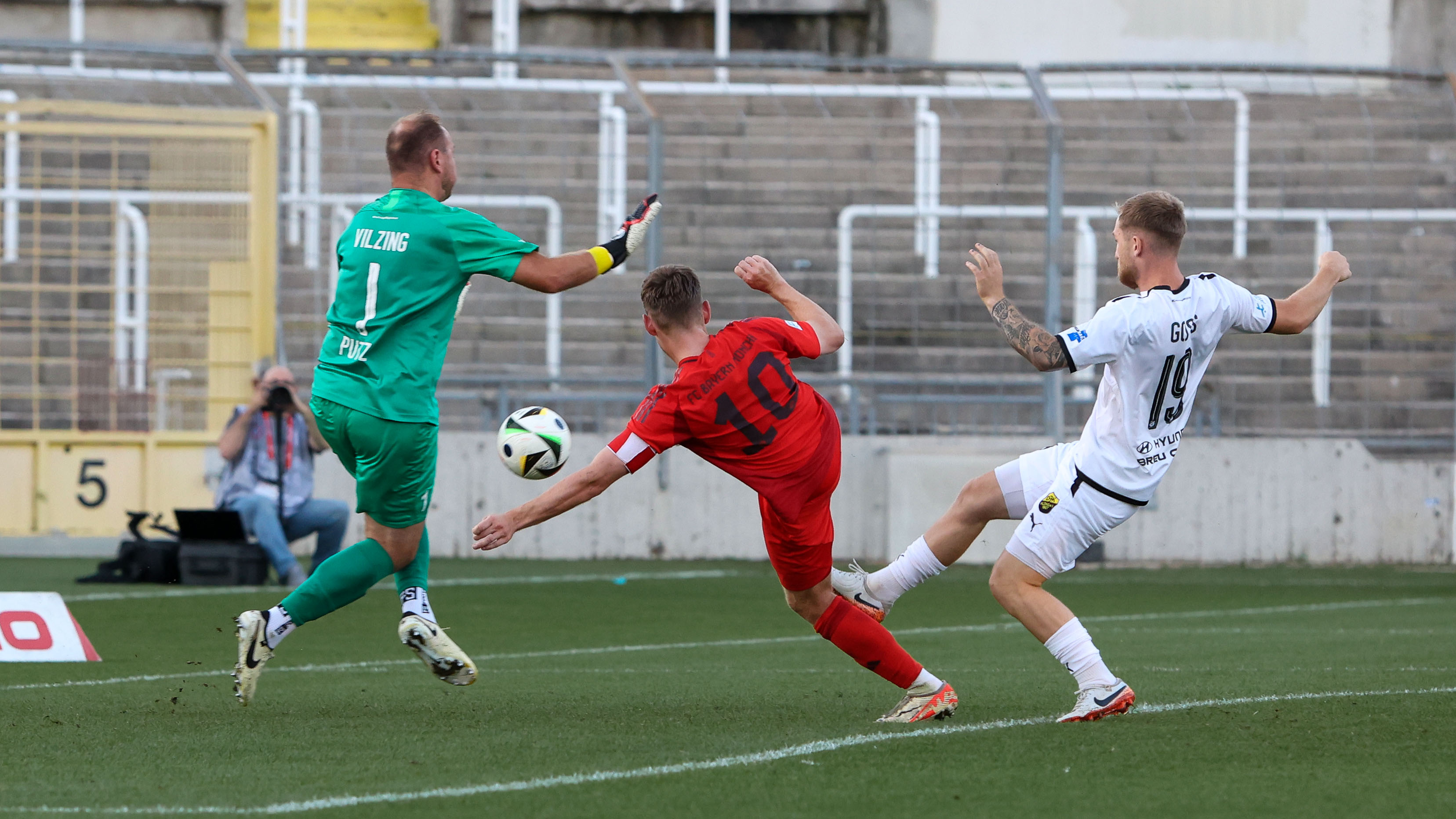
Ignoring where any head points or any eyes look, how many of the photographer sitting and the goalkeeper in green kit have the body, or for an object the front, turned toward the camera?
1

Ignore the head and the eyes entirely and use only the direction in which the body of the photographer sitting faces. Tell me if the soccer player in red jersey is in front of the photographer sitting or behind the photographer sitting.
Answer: in front

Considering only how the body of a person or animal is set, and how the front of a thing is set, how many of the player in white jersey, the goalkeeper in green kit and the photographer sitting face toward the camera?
1

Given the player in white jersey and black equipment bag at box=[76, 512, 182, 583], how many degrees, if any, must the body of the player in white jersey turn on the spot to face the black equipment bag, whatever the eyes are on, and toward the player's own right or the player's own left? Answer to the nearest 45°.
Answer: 0° — they already face it

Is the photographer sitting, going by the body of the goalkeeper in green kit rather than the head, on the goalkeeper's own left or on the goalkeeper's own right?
on the goalkeeper's own left

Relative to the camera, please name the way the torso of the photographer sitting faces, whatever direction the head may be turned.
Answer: toward the camera

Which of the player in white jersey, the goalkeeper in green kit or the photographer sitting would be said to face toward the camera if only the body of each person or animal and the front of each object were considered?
the photographer sitting

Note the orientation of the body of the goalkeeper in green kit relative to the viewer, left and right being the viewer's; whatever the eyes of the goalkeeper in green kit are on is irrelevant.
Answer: facing away from the viewer and to the right of the viewer

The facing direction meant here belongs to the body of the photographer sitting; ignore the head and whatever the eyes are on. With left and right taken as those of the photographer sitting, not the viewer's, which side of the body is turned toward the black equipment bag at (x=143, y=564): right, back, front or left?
right

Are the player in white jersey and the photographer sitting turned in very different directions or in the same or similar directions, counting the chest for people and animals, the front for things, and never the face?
very different directions

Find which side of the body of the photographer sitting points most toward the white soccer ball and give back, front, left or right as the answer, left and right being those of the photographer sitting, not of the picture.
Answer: front

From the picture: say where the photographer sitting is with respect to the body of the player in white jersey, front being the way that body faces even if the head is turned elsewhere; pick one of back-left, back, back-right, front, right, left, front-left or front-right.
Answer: front

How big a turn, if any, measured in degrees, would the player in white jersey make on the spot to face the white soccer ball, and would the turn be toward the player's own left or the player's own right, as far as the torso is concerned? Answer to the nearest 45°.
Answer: approximately 45° to the player's own left

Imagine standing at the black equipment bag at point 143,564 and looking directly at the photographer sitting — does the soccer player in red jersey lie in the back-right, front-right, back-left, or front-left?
front-right
